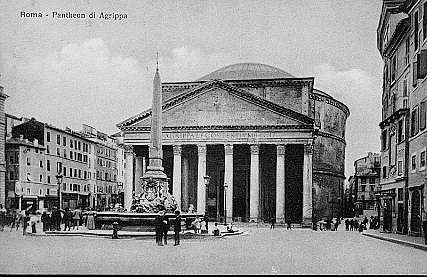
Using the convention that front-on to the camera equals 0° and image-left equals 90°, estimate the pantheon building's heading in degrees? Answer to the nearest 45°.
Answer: approximately 0°

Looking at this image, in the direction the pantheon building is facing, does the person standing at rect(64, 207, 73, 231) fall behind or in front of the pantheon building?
in front

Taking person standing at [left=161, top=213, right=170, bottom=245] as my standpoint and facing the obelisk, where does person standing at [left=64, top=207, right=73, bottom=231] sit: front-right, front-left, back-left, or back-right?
front-left

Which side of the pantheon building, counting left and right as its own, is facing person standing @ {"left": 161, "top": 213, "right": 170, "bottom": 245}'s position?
front

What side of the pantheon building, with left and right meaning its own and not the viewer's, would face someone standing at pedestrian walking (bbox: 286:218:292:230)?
front

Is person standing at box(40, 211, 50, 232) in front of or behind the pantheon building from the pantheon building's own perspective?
in front
